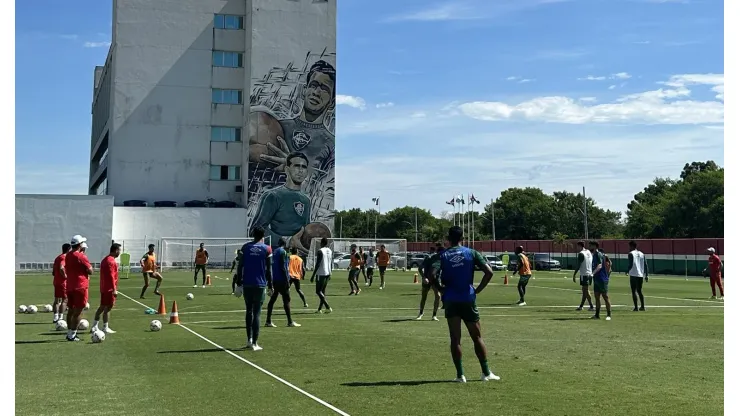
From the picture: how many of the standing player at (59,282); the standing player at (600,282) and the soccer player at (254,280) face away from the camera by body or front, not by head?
1

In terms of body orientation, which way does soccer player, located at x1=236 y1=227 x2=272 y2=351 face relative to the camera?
away from the camera

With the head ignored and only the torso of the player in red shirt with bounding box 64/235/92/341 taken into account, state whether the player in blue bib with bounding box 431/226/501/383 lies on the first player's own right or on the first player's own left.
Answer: on the first player's own right

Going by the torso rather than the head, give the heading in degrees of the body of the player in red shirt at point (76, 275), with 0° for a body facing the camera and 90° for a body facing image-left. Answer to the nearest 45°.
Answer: approximately 225°

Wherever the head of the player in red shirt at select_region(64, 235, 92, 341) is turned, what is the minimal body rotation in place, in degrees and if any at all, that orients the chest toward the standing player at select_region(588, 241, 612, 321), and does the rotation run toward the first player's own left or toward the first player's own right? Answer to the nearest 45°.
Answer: approximately 45° to the first player's own right

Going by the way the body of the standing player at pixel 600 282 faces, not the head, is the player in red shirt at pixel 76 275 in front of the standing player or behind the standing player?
in front

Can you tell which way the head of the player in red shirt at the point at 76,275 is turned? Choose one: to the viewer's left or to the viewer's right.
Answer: to the viewer's right
